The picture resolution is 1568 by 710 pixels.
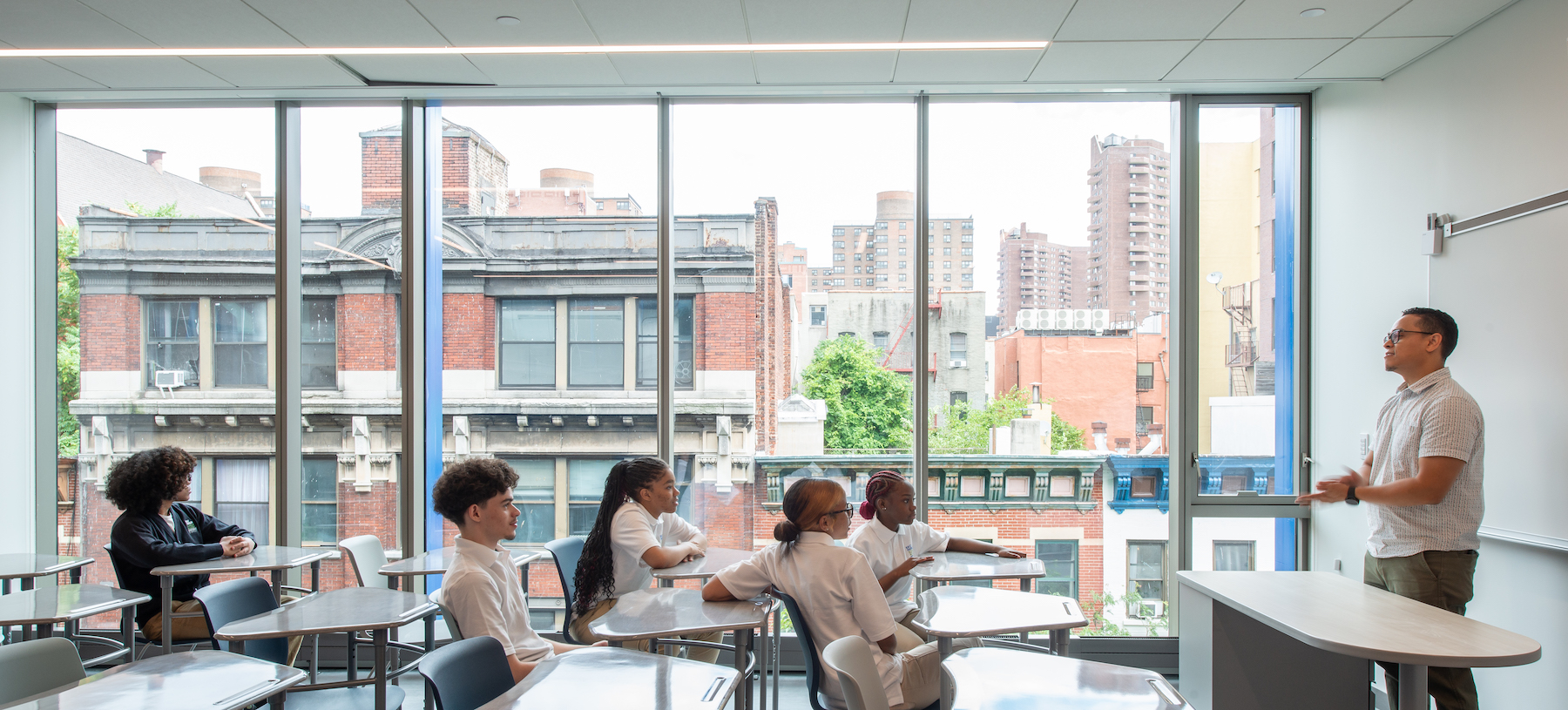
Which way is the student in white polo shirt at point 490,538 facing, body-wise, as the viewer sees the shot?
to the viewer's right

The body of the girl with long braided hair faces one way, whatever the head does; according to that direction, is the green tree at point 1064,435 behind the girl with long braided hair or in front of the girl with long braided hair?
in front

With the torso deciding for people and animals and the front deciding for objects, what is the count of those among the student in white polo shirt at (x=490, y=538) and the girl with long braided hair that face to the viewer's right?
2

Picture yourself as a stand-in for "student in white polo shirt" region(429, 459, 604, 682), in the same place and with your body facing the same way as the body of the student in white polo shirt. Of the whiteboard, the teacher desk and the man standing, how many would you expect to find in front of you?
3

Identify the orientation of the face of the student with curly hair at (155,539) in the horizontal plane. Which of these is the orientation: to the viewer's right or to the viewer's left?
to the viewer's right

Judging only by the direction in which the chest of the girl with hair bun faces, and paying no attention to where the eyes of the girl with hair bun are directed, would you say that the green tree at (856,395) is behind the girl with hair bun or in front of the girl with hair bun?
in front

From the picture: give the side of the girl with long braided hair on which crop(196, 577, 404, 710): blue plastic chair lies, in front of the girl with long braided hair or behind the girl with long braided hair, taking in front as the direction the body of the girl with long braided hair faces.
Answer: behind

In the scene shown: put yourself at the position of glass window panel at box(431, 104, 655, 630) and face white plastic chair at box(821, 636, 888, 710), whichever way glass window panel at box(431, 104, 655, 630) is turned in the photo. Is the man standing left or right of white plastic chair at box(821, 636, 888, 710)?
left

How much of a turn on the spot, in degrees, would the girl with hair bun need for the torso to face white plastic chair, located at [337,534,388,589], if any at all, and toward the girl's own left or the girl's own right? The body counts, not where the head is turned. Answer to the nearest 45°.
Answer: approximately 90° to the girl's own left

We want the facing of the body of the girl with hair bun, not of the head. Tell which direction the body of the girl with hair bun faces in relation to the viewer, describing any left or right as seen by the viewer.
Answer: facing away from the viewer and to the right of the viewer

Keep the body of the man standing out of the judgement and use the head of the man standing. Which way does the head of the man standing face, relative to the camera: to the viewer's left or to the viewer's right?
to the viewer's left

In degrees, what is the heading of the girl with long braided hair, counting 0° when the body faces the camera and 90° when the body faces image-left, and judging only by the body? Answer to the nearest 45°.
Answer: approximately 270°
